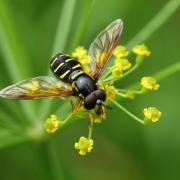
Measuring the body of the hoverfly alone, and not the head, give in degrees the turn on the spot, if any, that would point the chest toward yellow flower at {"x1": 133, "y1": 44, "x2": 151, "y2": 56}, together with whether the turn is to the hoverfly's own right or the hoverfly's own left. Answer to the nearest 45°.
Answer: approximately 45° to the hoverfly's own left

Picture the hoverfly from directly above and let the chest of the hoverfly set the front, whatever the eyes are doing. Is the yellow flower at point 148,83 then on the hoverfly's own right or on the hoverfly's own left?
on the hoverfly's own left

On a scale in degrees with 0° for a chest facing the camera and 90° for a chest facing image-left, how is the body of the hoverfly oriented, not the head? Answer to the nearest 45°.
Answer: approximately 315°
